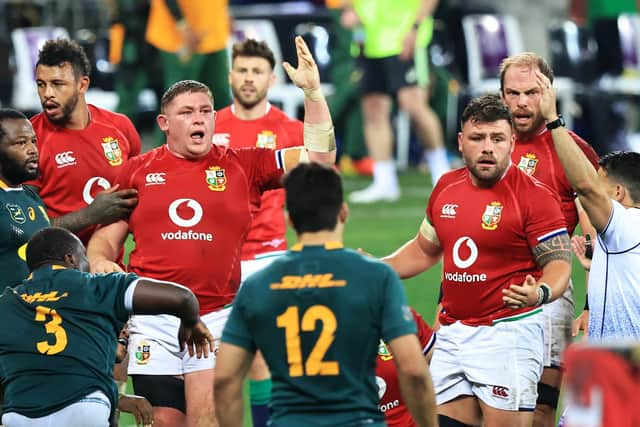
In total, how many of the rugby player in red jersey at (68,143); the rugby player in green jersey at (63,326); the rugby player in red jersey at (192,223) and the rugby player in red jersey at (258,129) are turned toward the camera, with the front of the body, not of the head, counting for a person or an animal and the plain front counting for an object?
3

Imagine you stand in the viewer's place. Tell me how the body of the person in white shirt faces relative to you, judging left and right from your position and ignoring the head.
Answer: facing away from the viewer and to the left of the viewer

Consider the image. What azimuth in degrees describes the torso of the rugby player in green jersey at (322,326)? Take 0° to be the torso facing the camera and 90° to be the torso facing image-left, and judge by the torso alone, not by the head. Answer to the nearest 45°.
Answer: approximately 180°

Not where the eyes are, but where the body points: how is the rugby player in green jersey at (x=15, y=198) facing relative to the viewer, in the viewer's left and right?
facing the viewer and to the right of the viewer

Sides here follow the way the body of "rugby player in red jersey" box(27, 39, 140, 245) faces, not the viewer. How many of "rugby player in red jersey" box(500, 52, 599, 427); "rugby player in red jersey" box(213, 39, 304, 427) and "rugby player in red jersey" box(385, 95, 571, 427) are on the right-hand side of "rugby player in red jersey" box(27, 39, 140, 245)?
0

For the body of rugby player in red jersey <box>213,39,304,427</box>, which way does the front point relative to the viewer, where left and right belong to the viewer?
facing the viewer

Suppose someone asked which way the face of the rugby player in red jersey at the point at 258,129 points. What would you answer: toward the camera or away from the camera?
toward the camera

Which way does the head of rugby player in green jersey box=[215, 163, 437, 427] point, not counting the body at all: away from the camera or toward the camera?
away from the camera

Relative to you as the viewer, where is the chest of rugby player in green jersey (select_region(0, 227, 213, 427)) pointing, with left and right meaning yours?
facing away from the viewer and to the right of the viewer

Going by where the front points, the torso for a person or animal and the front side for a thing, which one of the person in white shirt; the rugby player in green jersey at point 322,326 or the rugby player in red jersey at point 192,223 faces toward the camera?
the rugby player in red jersey

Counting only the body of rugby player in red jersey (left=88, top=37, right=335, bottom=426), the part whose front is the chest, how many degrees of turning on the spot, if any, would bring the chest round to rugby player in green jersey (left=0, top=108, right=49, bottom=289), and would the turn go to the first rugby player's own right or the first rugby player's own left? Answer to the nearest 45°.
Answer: approximately 90° to the first rugby player's own right

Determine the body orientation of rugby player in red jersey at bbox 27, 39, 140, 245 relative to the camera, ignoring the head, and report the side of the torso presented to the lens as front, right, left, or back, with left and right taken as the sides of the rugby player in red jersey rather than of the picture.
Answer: front

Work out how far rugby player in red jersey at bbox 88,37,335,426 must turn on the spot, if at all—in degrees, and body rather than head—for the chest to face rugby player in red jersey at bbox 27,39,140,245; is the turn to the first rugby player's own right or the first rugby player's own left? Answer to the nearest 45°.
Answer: approximately 135° to the first rugby player's own right

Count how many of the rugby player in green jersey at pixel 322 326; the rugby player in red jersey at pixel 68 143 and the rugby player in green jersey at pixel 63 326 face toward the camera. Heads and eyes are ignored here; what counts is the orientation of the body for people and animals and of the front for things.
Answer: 1

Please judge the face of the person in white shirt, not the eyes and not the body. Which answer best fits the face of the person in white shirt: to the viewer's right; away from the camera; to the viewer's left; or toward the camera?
to the viewer's left
